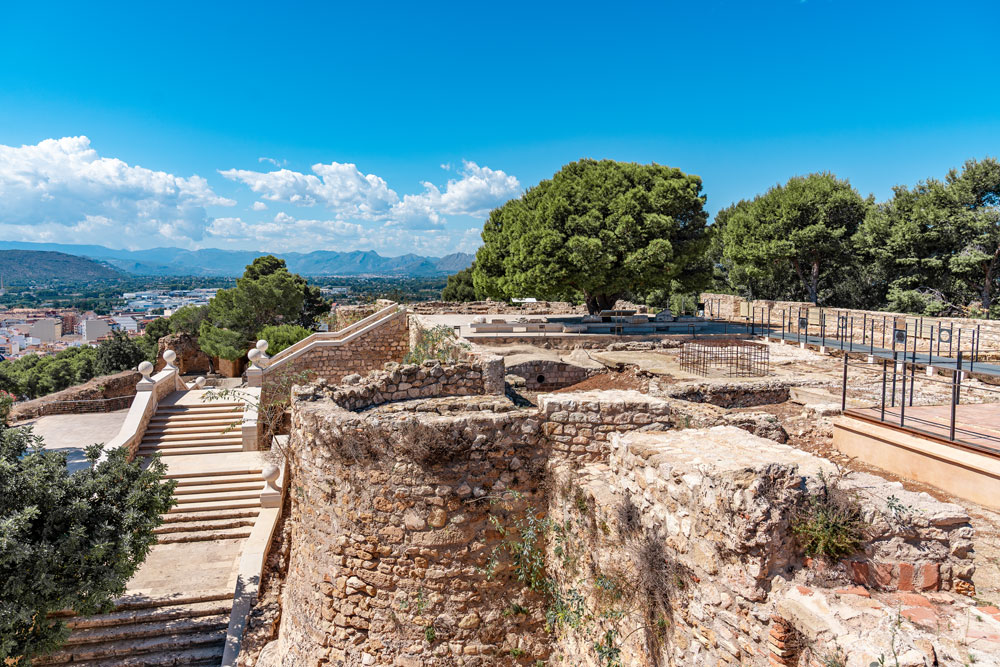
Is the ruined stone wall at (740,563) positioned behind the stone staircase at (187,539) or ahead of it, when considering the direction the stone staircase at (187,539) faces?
ahead

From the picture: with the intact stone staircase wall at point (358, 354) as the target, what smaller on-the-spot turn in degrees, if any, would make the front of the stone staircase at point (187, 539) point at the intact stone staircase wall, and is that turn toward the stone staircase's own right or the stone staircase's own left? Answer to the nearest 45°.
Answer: approximately 135° to the stone staircase's own left

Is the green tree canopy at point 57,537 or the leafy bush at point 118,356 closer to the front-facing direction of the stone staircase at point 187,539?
the green tree canopy

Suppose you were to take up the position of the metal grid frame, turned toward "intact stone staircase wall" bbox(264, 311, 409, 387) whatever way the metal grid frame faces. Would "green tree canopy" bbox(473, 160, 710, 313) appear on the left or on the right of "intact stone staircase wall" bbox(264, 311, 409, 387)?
right

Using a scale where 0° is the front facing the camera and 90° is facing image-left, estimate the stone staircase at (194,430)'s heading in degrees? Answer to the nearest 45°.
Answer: approximately 0°

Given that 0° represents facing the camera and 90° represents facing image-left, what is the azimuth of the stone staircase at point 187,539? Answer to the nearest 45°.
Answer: approximately 0°

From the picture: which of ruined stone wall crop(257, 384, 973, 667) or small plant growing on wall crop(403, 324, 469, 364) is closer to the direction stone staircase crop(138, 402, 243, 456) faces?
the ruined stone wall

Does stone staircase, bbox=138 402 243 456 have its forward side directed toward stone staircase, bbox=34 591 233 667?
yes

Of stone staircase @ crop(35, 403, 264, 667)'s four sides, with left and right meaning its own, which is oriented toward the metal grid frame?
left

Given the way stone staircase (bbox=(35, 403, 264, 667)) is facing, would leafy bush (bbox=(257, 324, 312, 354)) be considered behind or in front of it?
behind

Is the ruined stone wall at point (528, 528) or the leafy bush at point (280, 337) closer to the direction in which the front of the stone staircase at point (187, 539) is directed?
the ruined stone wall
